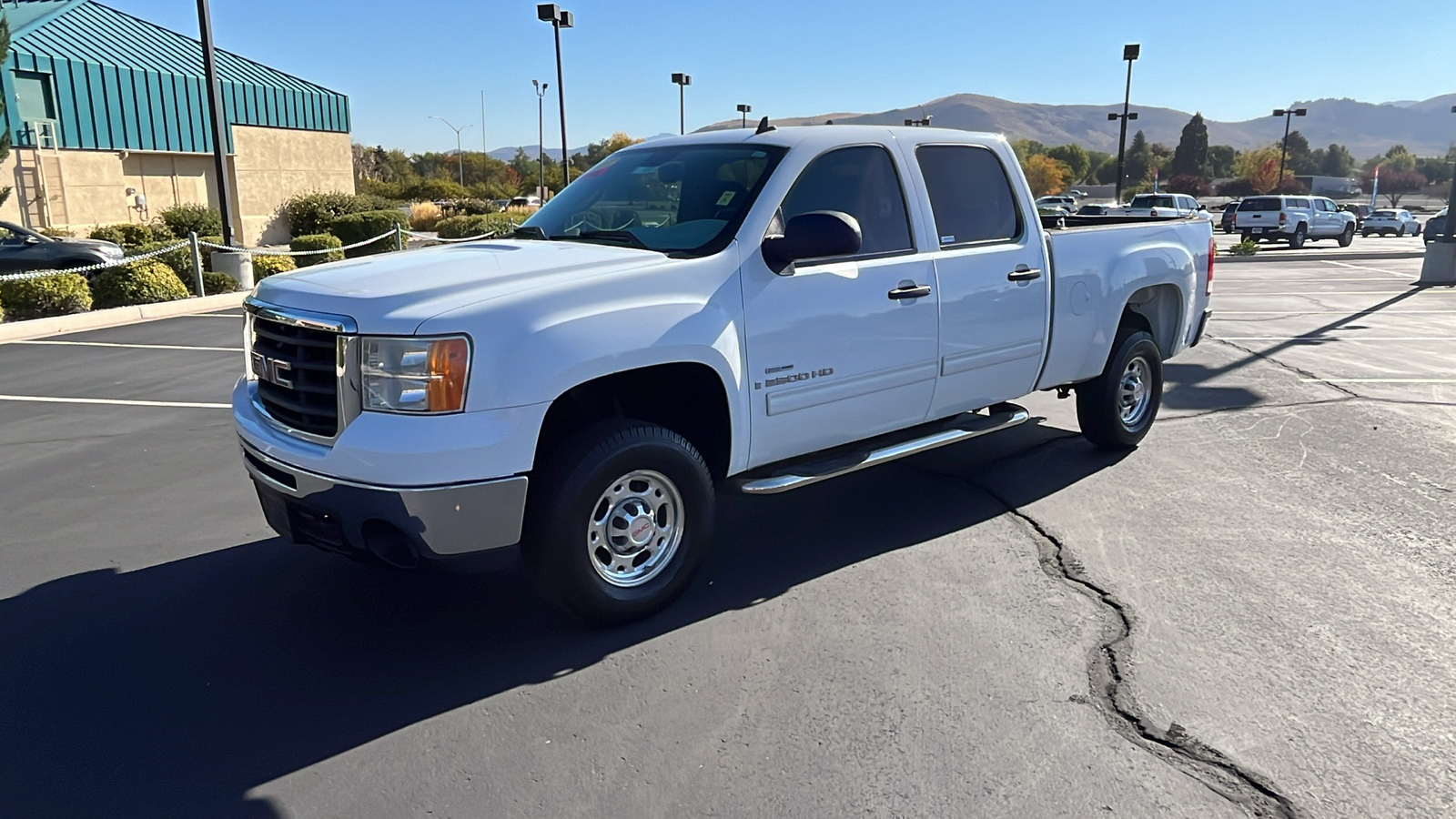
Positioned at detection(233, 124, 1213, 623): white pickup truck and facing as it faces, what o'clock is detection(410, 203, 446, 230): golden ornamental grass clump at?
The golden ornamental grass clump is roughly at 4 o'clock from the white pickup truck.

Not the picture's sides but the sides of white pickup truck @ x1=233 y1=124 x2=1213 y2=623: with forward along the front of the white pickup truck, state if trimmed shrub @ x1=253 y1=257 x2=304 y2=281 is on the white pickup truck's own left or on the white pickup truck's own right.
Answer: on the white pickup truck's own right

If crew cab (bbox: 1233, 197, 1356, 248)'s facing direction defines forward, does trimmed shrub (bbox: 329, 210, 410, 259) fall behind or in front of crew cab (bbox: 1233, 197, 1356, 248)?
behind

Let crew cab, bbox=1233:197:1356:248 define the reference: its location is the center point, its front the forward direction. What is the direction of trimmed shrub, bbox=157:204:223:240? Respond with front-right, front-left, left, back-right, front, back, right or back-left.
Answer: back

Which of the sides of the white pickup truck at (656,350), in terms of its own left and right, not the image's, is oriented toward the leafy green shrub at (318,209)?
right

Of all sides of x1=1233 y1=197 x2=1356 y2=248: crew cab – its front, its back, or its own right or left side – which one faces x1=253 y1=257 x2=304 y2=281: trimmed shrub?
back

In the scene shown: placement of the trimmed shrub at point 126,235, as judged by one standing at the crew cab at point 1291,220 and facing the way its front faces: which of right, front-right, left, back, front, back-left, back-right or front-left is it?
back

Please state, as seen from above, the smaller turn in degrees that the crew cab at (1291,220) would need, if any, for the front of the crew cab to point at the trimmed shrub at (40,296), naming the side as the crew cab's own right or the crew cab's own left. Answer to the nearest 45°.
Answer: approximately 180°

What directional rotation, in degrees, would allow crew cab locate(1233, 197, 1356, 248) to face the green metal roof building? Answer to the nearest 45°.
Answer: approximately 180°

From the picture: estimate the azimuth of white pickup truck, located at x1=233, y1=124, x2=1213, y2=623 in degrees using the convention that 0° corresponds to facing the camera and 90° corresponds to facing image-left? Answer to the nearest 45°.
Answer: approximately 45°

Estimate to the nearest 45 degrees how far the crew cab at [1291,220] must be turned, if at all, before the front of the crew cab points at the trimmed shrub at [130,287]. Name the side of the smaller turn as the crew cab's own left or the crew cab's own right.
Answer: approximately 180°

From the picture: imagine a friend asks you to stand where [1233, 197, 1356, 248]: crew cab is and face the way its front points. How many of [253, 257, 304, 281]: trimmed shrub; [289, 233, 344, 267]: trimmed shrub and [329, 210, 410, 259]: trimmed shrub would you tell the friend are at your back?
3

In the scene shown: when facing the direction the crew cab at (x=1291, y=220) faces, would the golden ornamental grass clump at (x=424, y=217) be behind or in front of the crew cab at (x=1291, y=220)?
behind

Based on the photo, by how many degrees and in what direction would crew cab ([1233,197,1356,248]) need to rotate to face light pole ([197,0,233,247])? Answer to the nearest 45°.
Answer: approximately 180°
